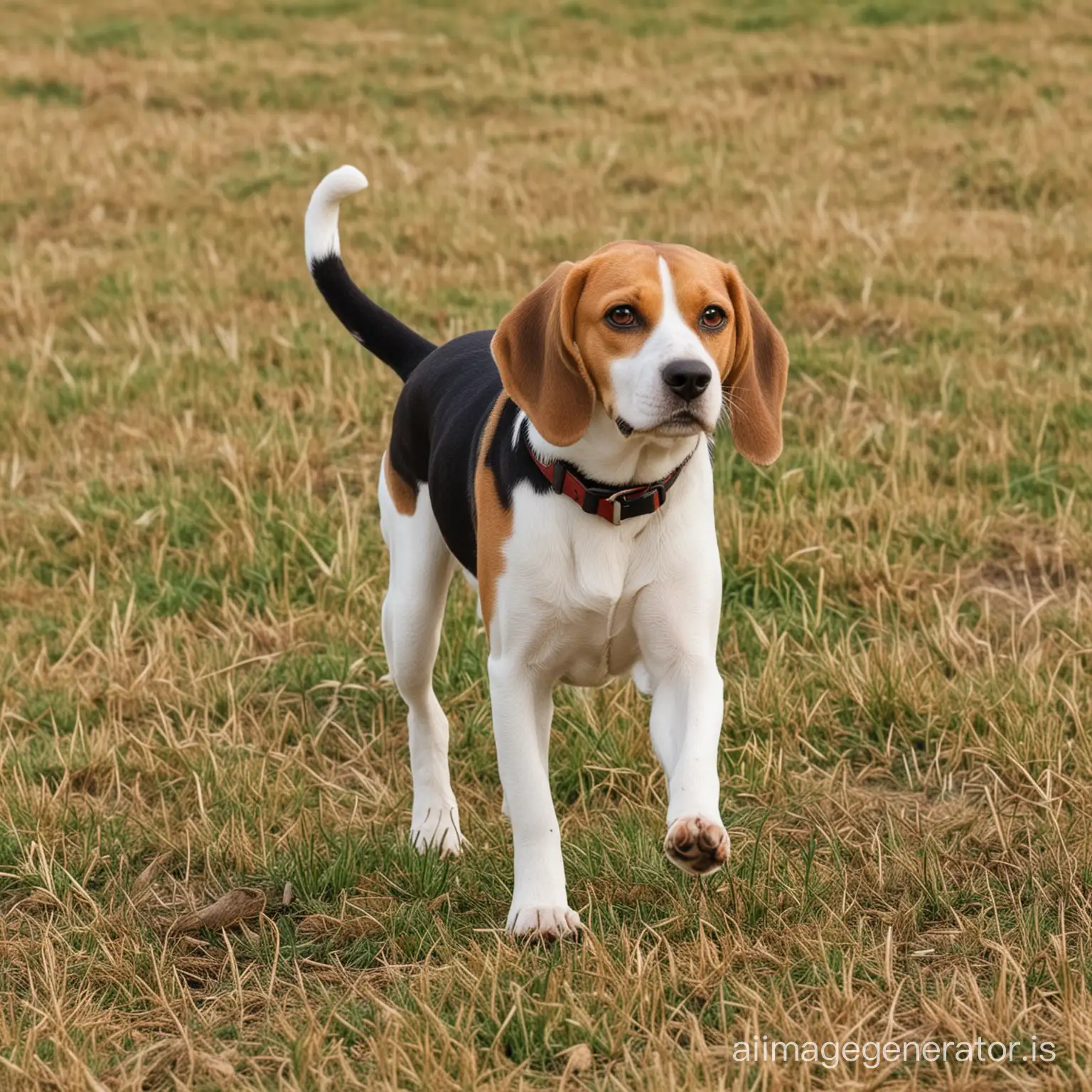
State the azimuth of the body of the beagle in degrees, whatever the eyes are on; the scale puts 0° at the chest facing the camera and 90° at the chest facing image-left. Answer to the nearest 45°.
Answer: approximately 315°
